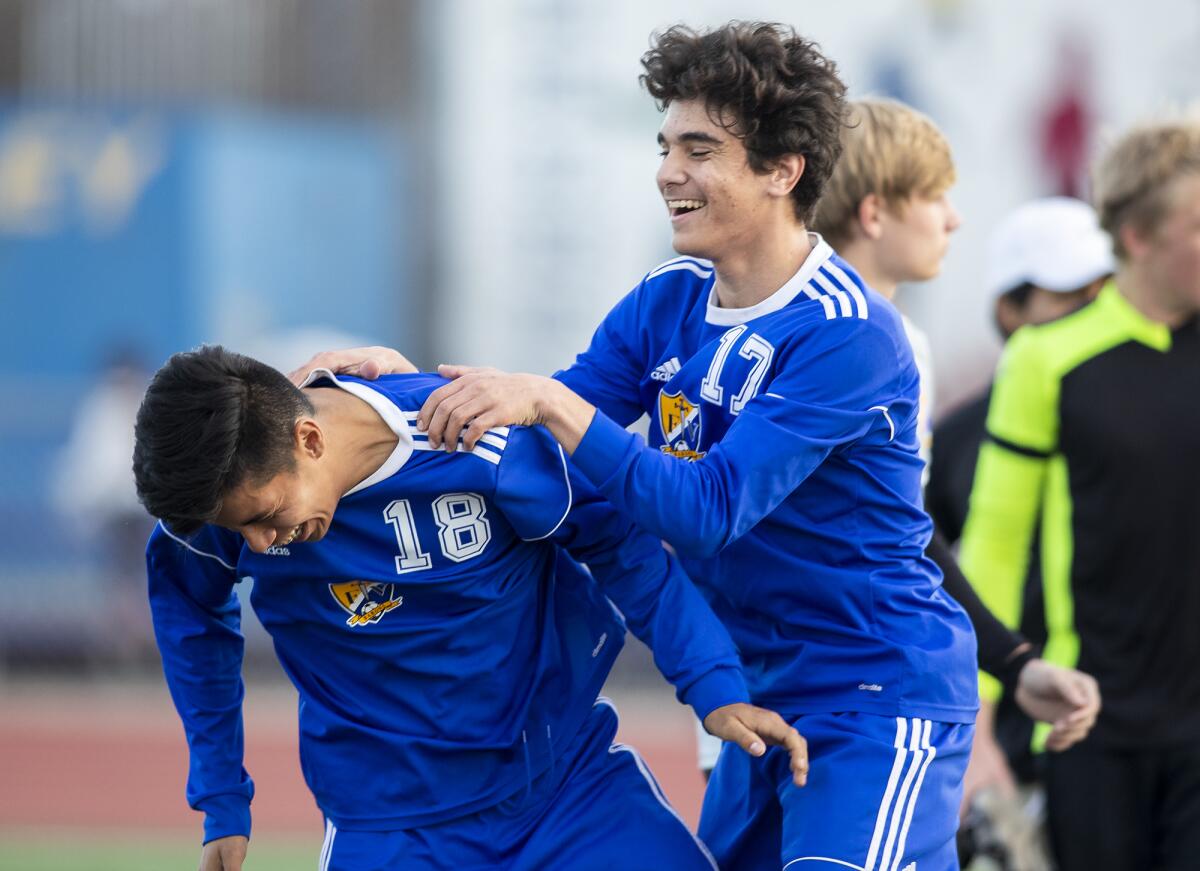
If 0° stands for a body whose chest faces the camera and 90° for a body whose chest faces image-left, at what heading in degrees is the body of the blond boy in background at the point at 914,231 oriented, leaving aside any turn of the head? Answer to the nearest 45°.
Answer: approximately 270°

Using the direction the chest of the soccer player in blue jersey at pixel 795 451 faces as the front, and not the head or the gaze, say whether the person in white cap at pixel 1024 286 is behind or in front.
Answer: behind

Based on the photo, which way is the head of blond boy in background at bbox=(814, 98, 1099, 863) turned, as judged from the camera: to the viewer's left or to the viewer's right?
to the viewer's right
